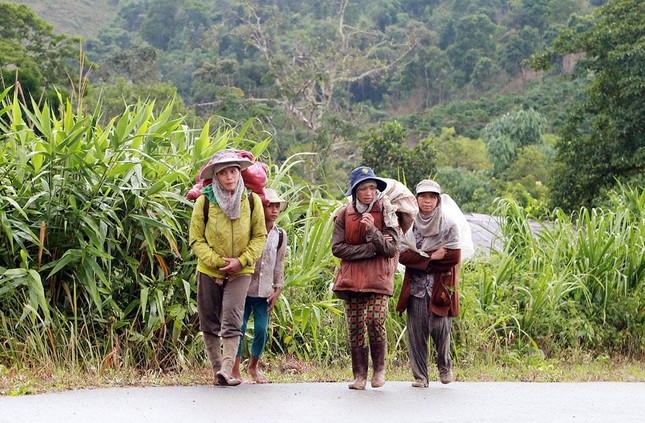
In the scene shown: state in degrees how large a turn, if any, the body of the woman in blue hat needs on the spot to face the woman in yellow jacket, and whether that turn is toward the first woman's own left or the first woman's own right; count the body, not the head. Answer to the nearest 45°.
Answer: approximately 90° to the first woman's own right

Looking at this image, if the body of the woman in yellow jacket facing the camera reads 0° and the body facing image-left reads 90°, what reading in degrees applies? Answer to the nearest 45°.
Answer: approximately 0°

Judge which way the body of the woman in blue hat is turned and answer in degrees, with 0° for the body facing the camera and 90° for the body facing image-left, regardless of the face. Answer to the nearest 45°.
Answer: approximately 0°

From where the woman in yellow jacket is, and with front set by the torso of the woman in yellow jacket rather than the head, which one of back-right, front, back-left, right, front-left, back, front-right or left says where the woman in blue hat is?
left

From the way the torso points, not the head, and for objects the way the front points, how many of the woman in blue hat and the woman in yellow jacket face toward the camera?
2
